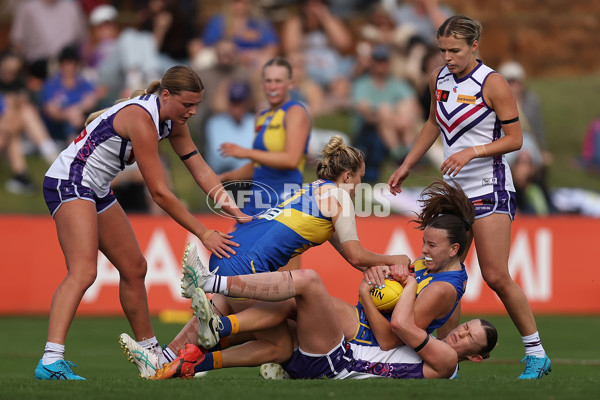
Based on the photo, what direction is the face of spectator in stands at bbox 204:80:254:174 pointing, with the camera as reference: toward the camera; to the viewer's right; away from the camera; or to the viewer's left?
toward the camera

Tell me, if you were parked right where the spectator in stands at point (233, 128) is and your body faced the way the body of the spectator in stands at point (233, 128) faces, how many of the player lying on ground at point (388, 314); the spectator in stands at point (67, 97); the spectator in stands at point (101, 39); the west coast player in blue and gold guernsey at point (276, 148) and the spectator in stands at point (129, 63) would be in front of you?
2

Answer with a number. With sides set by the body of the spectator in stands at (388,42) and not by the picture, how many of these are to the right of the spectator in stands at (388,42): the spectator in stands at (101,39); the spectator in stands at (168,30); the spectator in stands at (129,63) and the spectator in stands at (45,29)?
4

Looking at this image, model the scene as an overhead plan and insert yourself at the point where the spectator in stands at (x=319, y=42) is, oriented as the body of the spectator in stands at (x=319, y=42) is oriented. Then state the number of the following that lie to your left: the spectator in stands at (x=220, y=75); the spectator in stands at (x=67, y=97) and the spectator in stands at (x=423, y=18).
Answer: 1

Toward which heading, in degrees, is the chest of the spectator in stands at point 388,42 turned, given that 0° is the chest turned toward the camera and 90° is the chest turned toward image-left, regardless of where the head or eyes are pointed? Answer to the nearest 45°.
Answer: approximately 0°

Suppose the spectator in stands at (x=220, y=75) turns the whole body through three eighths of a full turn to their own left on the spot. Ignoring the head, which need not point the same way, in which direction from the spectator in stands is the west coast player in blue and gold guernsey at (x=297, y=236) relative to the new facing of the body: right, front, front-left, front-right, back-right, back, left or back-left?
back-right

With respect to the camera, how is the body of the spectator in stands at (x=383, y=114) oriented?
toward the camera

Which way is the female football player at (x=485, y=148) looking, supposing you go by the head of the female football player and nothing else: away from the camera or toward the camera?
toward the camera

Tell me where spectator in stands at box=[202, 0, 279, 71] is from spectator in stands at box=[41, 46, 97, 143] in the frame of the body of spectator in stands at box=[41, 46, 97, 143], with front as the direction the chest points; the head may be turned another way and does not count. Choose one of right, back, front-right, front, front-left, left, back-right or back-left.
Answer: left

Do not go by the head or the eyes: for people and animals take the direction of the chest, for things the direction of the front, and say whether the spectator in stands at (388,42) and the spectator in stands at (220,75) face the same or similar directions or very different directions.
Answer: same or similar directions

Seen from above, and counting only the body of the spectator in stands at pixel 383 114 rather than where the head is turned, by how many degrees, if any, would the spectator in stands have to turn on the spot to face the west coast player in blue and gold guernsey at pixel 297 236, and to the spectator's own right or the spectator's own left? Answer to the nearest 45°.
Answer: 0° — they already face them

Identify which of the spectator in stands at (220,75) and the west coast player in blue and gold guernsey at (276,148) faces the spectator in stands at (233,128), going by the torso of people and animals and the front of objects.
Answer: the spectator in stands at (220,75)

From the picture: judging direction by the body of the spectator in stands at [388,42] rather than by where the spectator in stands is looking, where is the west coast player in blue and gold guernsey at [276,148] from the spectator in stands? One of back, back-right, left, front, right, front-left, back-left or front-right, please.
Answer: front

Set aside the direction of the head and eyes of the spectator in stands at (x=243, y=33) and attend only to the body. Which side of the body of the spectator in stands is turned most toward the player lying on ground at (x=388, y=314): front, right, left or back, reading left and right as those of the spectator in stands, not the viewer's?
front

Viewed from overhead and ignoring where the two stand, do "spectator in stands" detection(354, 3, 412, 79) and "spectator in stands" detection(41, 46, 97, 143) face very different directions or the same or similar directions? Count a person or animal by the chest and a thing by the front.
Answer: same or similar directions

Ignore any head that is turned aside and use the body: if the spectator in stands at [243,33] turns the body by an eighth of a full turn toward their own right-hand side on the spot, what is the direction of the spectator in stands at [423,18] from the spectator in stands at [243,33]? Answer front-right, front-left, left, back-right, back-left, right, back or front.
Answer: back-left

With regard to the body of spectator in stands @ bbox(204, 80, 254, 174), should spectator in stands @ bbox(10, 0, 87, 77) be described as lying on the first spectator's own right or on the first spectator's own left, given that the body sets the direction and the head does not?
on the first spectator's own right

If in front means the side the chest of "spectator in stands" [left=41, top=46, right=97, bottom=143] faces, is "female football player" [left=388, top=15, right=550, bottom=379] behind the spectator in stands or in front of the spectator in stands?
in front
